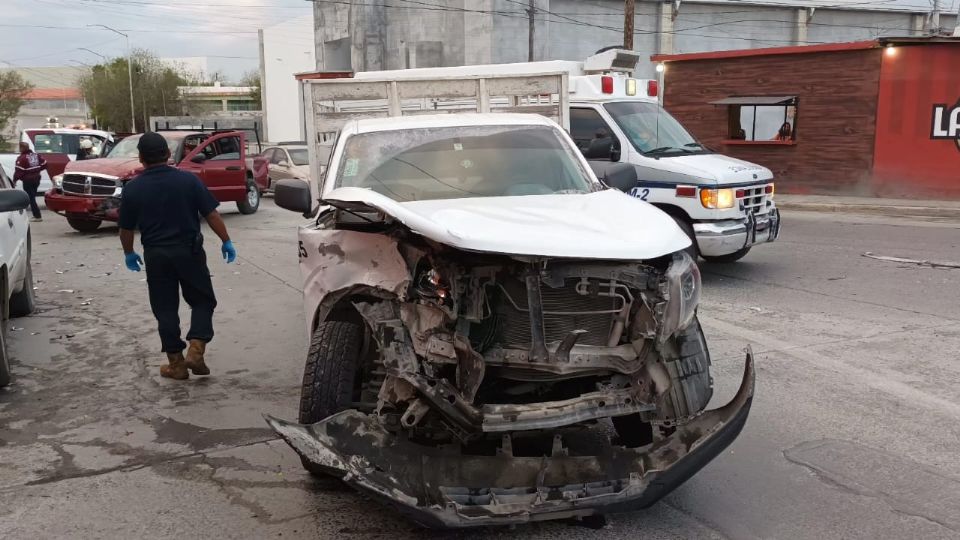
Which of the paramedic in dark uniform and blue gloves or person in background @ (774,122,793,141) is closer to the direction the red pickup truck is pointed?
the paramedic in dark uniform and blue gloves

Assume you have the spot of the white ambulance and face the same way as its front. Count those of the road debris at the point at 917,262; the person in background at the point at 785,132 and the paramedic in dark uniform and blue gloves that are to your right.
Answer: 1

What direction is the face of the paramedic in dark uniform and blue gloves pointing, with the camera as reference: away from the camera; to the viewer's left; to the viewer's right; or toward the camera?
away from the camera

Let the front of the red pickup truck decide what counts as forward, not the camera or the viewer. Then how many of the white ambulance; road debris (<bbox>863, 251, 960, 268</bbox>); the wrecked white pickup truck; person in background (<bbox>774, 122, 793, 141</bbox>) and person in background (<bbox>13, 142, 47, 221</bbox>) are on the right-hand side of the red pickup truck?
1

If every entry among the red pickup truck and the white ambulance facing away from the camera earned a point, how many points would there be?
0

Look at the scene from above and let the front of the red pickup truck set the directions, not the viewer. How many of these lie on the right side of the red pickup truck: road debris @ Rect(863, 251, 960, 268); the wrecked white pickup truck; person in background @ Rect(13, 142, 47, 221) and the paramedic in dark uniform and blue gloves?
1

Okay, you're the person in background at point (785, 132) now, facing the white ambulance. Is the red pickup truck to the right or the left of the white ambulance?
right

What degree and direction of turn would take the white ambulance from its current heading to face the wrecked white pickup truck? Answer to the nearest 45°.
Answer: approximately 45° to its right

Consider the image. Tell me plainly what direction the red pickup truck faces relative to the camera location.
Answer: facing the viewer and to the left of the viewer

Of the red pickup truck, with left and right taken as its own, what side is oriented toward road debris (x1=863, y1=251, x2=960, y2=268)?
left

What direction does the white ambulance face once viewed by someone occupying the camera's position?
facing the viewer and to the right of the viewer

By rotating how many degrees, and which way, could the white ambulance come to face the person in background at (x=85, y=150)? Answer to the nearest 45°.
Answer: approximately 180°

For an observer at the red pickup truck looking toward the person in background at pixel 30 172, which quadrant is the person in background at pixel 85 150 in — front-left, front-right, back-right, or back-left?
front-right

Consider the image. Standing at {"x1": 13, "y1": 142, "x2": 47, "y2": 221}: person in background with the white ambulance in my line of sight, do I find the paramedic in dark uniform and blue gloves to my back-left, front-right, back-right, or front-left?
front-right

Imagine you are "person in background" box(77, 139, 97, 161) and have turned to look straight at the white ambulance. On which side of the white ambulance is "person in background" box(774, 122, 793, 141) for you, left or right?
left
